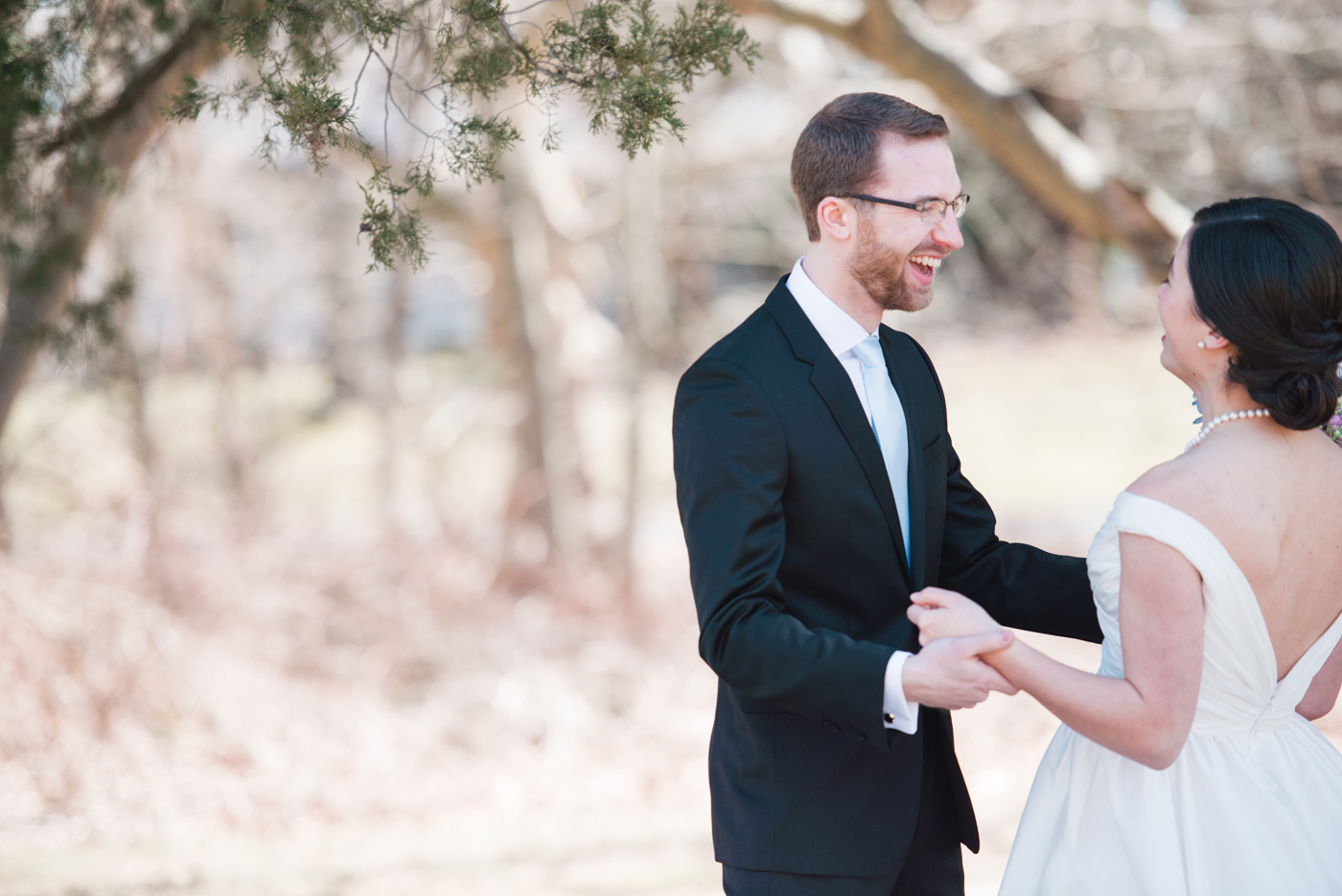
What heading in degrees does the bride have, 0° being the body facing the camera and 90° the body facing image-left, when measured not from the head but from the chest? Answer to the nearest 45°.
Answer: approximately 135°

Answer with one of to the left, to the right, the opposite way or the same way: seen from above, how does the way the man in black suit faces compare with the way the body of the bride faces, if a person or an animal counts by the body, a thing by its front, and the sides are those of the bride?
the opposite way

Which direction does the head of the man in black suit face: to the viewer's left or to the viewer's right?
to the viewer's right

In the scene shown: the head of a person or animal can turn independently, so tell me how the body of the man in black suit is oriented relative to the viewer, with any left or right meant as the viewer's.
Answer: facing the viewer and to the right of the viewer

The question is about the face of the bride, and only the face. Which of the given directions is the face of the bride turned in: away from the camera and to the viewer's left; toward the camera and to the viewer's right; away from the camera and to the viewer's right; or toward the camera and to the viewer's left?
away from the camera and to the viewer's left

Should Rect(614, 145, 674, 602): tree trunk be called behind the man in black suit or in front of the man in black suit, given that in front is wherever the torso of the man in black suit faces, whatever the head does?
behind
